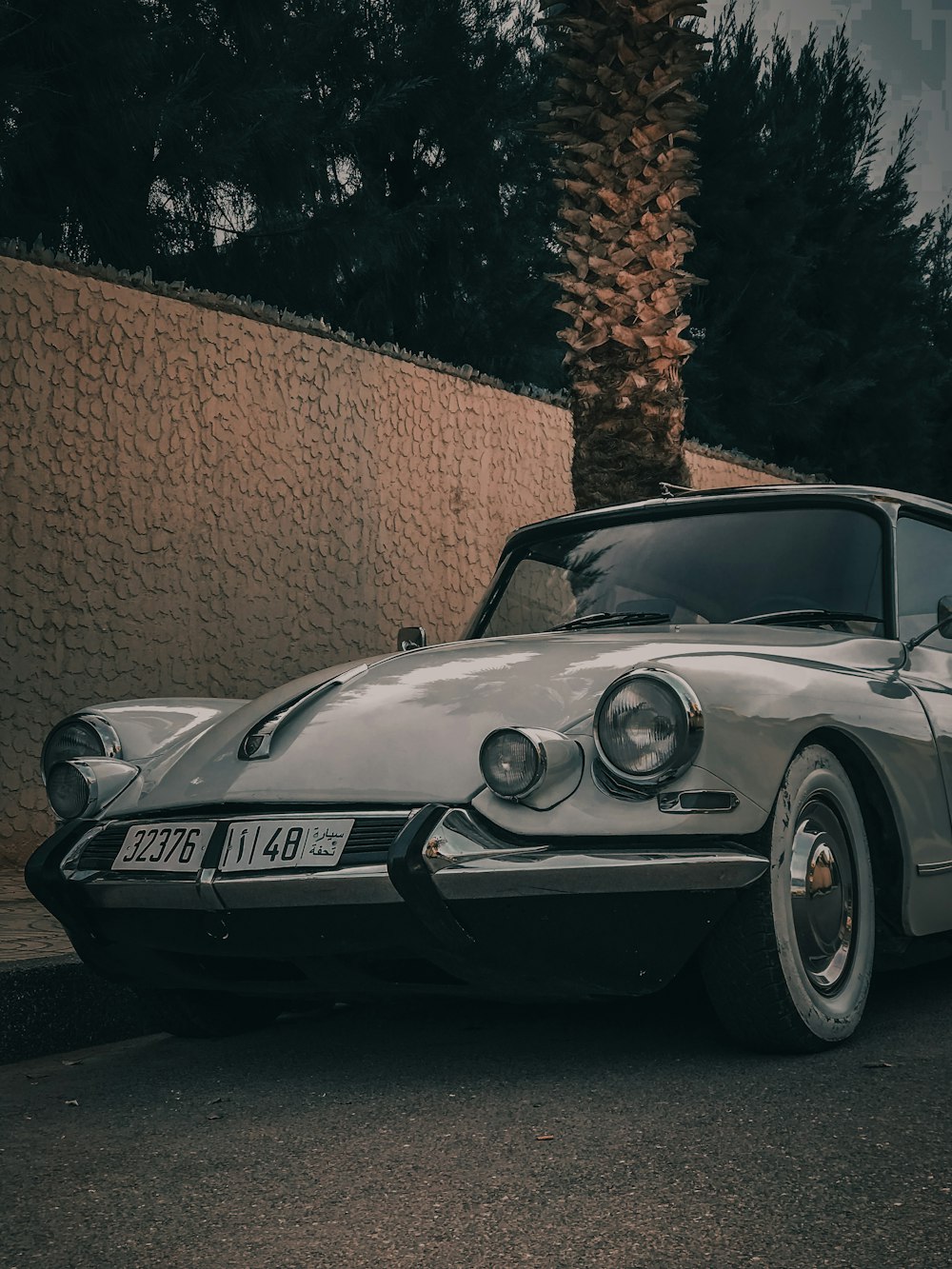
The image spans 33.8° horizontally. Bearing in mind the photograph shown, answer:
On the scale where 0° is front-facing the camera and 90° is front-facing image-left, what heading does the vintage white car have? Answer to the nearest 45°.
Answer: approximately 45°

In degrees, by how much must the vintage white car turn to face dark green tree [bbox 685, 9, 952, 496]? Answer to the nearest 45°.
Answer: approximately 135° to its right

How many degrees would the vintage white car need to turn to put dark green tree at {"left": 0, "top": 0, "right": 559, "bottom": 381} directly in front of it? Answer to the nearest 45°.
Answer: approximately 135° to its right
